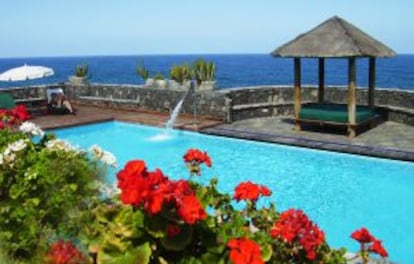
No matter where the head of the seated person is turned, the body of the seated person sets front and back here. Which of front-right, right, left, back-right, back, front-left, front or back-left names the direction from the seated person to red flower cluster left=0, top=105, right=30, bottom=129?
right

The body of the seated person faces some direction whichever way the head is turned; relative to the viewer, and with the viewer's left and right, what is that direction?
facing to the right of the viewer

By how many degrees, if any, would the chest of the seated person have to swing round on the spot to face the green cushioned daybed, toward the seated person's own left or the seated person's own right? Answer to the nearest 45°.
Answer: approximately 45° to the seated person's own right

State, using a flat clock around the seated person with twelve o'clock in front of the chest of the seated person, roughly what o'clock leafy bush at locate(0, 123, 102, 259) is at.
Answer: The leafy bush is roughly at 3 o'clock from the seated person.

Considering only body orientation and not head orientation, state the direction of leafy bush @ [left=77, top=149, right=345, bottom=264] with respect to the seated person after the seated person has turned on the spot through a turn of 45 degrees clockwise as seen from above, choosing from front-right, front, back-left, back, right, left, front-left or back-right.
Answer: front-right

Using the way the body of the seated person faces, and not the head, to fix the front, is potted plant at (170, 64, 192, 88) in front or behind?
in front
